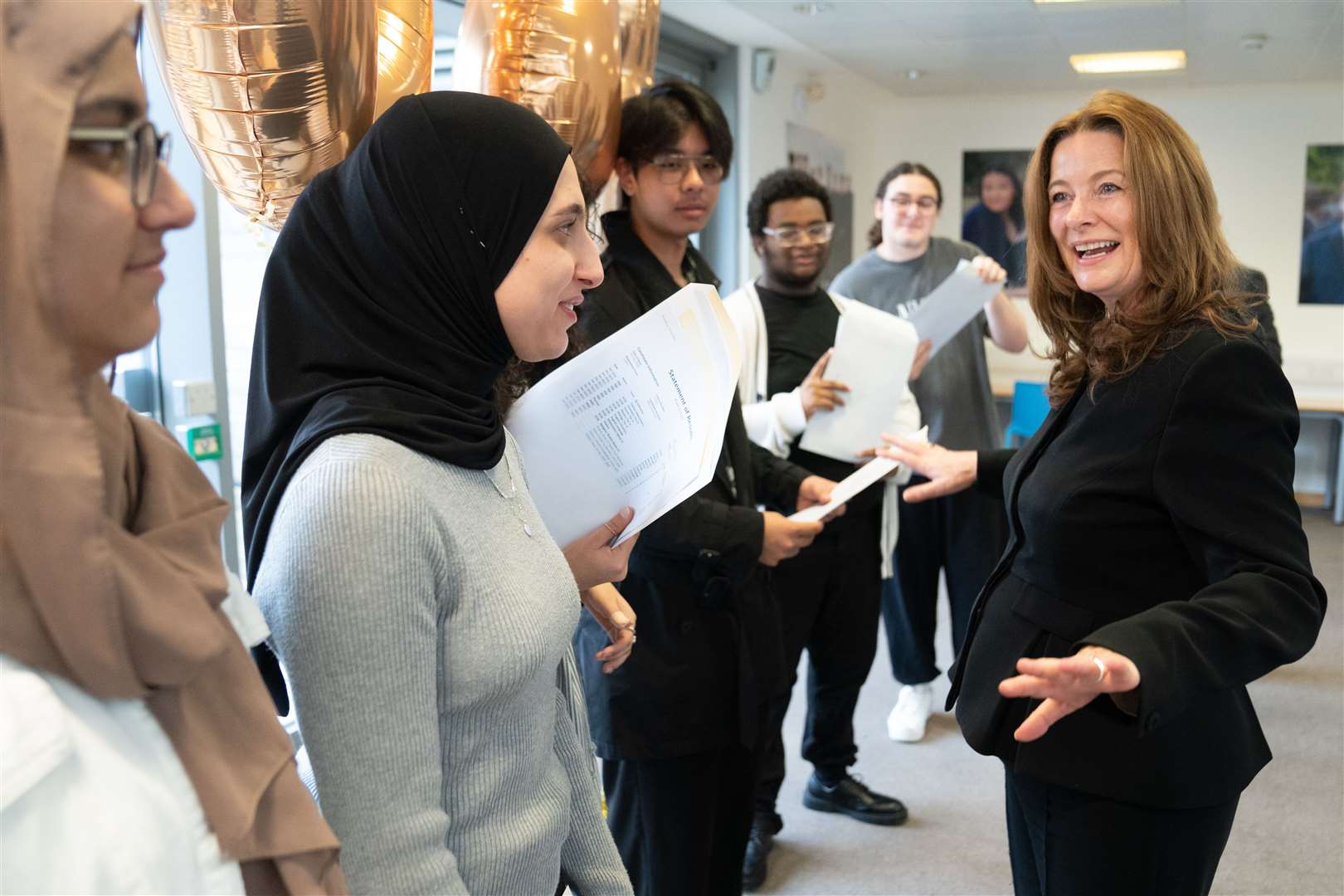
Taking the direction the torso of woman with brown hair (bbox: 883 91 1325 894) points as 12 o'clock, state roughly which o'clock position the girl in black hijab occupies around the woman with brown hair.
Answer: The girl in black hijab is roughly at 12 o'clock from the woman with brown hair.

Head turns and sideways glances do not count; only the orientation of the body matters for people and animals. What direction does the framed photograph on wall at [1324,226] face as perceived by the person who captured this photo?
facing the viewer

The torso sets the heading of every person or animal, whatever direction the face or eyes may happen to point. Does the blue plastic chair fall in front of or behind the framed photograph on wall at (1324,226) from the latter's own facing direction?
in front

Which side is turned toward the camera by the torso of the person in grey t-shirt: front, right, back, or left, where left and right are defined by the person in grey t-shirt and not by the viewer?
front

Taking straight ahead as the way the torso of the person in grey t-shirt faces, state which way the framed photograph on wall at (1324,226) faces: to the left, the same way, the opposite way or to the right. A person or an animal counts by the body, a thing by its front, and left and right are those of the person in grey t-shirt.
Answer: the same way

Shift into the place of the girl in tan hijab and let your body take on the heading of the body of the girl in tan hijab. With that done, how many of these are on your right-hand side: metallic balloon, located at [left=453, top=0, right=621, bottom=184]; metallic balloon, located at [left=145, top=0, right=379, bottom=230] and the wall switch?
0

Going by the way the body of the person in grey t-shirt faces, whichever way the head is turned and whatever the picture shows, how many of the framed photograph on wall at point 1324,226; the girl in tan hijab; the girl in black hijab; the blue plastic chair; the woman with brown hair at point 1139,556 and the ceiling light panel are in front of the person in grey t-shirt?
3

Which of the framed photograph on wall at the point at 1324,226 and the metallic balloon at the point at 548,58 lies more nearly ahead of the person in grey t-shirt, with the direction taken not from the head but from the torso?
the metallic balloon

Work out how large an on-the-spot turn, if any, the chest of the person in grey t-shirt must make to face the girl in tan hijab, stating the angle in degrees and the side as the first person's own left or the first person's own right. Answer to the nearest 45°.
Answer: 0° — they already face them

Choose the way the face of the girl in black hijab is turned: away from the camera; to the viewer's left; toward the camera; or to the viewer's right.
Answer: to the viewer's right

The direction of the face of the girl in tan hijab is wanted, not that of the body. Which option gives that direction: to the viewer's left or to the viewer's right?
to the viewer's right

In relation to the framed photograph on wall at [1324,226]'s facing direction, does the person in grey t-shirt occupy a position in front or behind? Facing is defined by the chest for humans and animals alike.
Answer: in front

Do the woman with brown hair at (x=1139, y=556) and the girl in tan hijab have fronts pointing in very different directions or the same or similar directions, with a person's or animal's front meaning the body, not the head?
very different directions

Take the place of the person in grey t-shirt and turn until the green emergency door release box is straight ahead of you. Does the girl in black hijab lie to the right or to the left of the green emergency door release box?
left

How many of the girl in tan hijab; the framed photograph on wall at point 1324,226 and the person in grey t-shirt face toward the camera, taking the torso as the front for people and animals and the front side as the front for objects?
2

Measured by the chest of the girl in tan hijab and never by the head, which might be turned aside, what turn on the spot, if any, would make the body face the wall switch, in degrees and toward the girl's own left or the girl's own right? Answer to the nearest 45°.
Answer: approximately 90° to the girl's own left

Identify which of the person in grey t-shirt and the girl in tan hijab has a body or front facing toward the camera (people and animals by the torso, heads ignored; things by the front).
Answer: the person in grey t-shirt

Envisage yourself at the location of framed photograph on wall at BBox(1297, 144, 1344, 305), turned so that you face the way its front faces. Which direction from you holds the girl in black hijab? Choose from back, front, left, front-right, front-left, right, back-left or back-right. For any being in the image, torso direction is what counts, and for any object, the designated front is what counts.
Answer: front

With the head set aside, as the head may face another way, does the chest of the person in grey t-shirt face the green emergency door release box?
no

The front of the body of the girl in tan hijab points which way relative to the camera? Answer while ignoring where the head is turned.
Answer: to the viewer's right

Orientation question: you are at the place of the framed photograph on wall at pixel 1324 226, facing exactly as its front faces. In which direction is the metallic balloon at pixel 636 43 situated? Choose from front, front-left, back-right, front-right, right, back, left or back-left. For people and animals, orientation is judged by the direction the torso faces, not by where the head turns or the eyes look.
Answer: front
